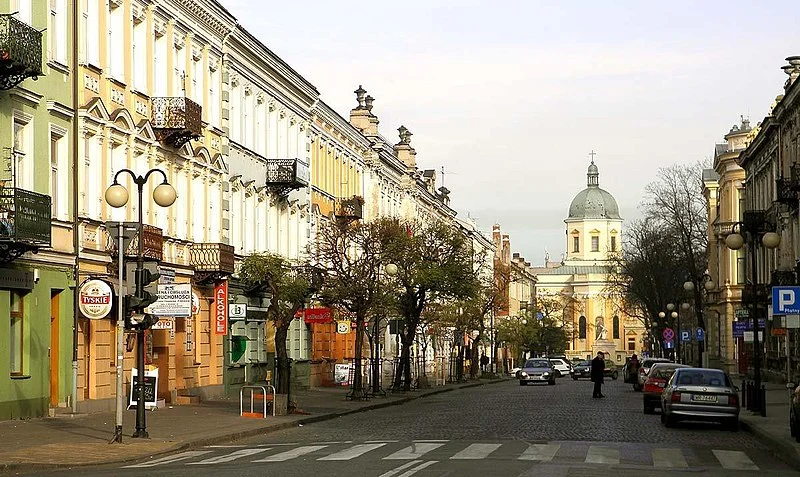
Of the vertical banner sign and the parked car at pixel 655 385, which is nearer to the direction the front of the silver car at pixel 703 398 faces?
the parked car

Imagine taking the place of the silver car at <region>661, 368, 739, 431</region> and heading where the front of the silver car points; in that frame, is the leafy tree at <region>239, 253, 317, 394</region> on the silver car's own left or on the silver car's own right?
on the silver car's own left

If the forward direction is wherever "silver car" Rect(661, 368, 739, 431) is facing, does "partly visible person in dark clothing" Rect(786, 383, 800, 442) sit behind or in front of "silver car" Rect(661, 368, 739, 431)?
behind

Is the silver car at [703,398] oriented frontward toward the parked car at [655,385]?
yes

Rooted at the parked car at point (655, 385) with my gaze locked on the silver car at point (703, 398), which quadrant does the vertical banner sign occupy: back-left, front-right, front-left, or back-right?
back-right

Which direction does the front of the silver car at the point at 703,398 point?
away from the camera

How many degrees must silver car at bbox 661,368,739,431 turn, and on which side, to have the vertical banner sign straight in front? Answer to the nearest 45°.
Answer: approximately 45° to its left

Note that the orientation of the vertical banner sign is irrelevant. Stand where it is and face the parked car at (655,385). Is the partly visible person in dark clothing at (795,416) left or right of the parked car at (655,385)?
right

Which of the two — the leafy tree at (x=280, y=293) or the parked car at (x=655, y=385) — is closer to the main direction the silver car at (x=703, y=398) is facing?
the parked car
